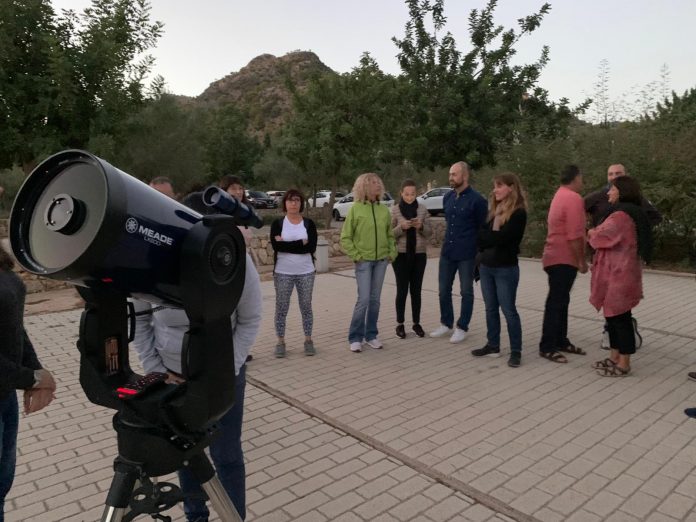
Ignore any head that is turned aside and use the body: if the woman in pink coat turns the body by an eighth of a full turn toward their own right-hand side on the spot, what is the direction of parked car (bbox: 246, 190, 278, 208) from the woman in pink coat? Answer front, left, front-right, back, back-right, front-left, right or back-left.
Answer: front

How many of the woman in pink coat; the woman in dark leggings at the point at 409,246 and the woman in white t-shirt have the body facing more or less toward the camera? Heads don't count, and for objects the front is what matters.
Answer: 2

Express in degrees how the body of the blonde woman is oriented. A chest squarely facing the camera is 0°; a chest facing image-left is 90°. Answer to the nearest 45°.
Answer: approximately 45°

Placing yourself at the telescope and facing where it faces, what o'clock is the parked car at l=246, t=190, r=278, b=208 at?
The parked car is roughly at 5 o'clock from the telescope.

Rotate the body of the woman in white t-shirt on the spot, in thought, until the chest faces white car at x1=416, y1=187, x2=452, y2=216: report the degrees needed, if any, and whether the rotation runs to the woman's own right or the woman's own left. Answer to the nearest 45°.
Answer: approximately 180°

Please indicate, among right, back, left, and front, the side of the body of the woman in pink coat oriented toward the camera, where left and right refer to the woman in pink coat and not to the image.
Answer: left

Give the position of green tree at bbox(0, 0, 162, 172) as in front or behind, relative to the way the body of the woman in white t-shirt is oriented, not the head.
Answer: behind

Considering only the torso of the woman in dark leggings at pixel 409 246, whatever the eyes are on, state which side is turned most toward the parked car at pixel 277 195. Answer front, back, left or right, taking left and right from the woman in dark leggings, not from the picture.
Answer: back

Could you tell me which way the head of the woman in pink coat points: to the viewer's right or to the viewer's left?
to the viewer's left

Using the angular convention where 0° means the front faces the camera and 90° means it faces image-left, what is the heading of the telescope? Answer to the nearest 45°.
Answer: approximately 45°

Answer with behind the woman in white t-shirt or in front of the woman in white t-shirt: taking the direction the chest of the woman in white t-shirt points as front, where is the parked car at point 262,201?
behind

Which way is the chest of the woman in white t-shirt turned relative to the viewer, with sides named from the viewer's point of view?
facing the viewer
